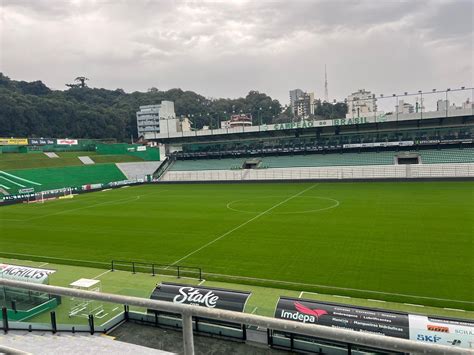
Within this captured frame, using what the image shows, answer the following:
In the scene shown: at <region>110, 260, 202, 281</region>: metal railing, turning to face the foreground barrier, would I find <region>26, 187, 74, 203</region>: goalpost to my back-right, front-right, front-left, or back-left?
back-right

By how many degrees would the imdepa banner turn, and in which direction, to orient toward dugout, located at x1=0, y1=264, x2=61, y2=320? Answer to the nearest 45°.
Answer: approximately 90° to its right

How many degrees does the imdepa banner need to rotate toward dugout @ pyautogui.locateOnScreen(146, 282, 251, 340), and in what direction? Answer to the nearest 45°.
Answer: approximately 90° to its right

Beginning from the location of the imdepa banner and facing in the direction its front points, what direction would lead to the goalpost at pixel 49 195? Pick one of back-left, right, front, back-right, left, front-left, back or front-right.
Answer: back-right

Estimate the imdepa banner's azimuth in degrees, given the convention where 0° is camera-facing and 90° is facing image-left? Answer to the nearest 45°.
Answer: approximately 0°

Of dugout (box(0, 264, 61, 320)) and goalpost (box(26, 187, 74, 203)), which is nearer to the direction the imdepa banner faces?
the dugout

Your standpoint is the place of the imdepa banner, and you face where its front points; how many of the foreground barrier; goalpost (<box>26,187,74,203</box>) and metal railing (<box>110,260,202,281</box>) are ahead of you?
1

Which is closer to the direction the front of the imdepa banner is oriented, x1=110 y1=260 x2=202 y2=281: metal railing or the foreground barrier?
the foreground barrier
